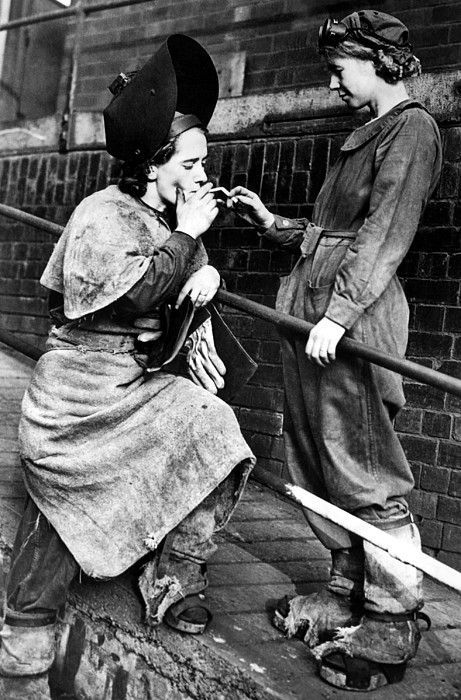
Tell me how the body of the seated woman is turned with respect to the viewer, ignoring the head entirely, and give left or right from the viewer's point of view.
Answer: facing to the right of the viewer

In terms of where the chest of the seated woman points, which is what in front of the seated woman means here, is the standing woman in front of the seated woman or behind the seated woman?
in front

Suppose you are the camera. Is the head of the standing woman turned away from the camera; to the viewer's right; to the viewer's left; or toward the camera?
to the viewer's left

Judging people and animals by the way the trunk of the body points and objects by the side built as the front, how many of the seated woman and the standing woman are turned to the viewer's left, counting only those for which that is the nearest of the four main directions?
1

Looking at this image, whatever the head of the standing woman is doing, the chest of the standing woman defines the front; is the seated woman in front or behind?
in front

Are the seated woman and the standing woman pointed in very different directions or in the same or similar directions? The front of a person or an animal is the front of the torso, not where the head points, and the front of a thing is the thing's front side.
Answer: very different directions

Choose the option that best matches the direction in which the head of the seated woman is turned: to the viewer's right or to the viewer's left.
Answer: to the viewer's right

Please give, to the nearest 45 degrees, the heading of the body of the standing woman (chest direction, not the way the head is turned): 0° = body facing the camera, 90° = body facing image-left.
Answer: approximately 90°
